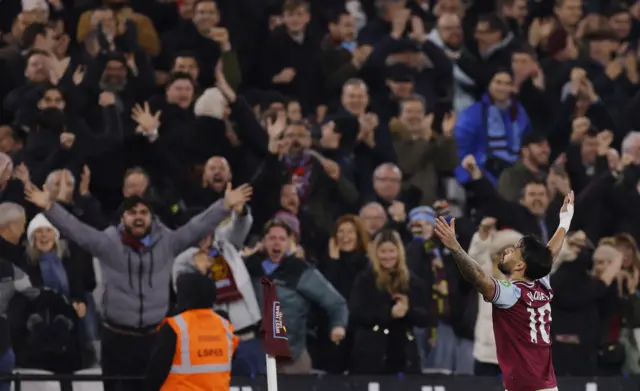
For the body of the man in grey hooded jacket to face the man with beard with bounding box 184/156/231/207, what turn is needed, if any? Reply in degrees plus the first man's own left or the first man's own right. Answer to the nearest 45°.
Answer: approximately 135° to the first man's own left

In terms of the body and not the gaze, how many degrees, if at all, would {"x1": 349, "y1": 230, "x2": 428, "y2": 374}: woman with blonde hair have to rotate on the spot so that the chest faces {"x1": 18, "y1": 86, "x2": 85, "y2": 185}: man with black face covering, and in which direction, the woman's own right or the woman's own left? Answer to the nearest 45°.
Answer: approximately 90° to the woman's own right

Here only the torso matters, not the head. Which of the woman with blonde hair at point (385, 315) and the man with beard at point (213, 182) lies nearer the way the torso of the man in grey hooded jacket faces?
the woman with blonde hair

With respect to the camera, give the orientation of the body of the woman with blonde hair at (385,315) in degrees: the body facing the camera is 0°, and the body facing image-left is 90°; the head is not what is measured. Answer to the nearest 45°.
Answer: approximately 0°

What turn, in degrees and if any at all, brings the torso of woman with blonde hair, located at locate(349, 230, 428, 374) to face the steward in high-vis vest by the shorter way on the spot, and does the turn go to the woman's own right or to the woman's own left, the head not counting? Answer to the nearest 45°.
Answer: approximately 45° to the woman's own right
